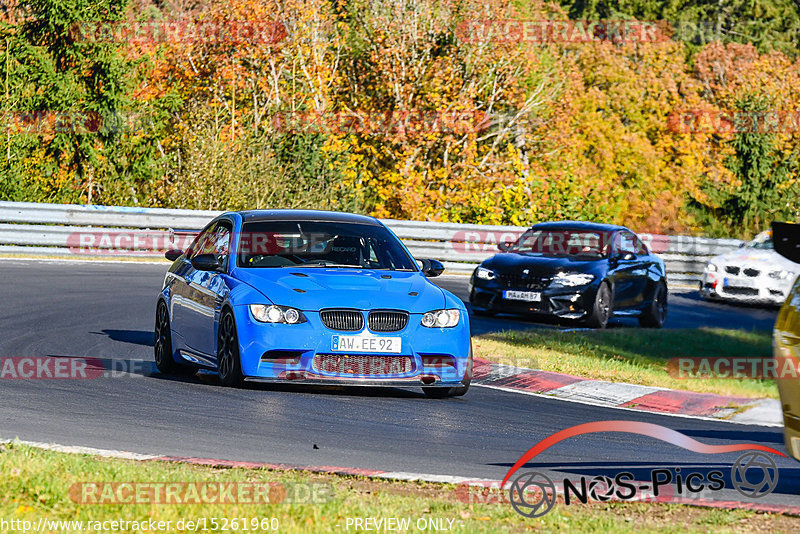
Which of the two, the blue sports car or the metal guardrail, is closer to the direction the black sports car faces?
the blue sports car

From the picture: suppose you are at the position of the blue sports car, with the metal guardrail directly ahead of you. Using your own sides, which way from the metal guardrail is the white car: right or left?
right

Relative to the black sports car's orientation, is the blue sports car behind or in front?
in front

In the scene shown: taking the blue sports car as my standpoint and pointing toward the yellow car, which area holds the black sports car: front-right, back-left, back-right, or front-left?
back-left

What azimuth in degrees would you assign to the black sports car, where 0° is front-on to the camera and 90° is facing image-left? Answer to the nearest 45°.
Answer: approximately 45°

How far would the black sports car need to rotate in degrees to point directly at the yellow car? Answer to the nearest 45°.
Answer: approximately 45° to its left

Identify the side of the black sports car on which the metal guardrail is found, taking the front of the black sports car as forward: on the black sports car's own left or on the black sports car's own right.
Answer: on the black sports car's own right

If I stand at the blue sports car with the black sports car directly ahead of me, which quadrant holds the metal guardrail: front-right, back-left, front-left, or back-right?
front-left
